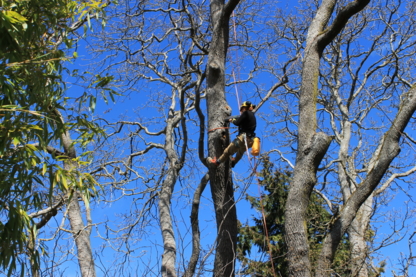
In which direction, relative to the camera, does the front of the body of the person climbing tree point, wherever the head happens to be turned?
to the viewer's left

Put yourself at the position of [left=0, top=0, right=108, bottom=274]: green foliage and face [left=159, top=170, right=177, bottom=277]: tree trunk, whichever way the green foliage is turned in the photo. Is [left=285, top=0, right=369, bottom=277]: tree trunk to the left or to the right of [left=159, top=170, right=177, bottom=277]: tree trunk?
right

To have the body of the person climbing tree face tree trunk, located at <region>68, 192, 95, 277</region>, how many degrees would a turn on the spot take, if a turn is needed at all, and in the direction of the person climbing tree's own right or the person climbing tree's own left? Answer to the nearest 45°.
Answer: approximately 45° to the person climbing tree's own right

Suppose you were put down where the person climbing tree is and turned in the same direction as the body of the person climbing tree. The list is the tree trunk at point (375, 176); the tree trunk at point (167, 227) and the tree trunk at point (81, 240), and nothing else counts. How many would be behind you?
1

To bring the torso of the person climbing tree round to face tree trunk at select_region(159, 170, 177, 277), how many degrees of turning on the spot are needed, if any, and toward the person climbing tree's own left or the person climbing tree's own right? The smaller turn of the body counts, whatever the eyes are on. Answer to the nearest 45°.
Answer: approximately 45° to the person climbing tree's own right

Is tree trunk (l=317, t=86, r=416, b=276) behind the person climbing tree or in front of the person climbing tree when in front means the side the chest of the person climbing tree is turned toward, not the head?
behind
